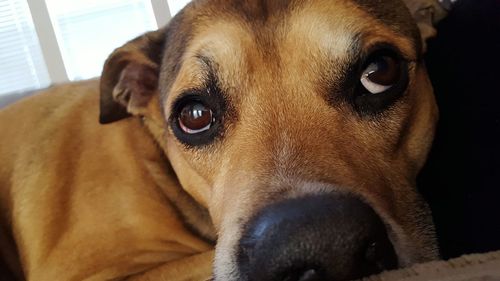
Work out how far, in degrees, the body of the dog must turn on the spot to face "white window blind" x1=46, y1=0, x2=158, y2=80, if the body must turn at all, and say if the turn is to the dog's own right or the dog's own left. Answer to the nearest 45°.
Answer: approximately 135° to the dog's own left

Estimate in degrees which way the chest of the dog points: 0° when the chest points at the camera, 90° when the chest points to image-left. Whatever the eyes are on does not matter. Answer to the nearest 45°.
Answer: approximately 315°

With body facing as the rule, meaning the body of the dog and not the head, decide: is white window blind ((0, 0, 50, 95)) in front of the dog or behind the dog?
behind
